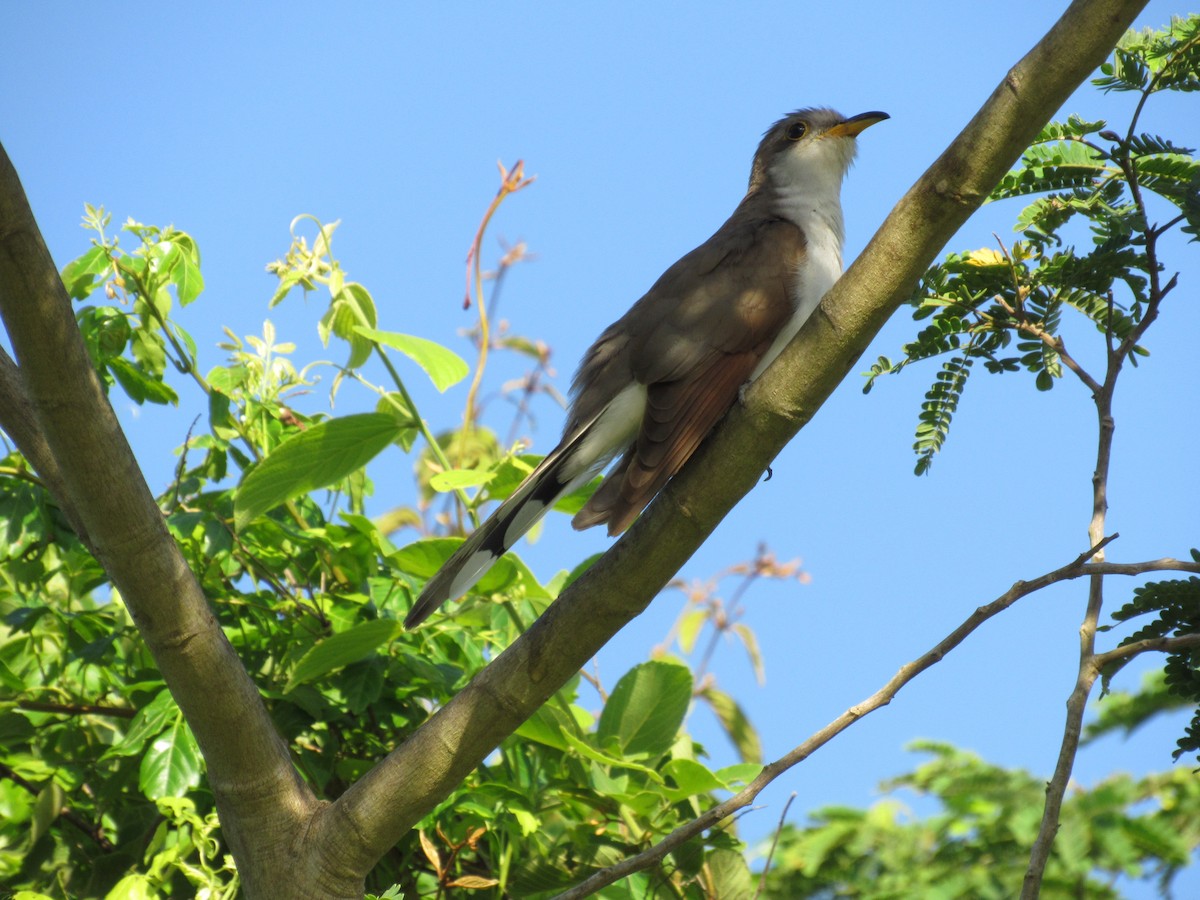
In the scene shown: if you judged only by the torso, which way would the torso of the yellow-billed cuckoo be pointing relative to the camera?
to the viewer's right
